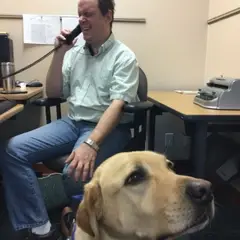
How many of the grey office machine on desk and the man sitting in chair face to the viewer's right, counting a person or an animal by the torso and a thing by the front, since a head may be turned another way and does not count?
0

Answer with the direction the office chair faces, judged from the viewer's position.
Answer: facing the viewer and to the left of the viewer

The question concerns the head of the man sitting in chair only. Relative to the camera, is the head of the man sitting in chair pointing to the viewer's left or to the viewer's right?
to the viewer's left

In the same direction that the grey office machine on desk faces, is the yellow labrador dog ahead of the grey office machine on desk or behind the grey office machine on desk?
ahead

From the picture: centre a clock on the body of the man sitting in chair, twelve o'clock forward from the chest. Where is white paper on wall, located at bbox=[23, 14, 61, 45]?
The white paper on wall is roughly at 4 o'clock from the man sitting in chair.

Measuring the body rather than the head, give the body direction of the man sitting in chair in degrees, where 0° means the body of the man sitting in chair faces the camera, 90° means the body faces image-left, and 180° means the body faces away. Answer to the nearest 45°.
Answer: approximately 45°
